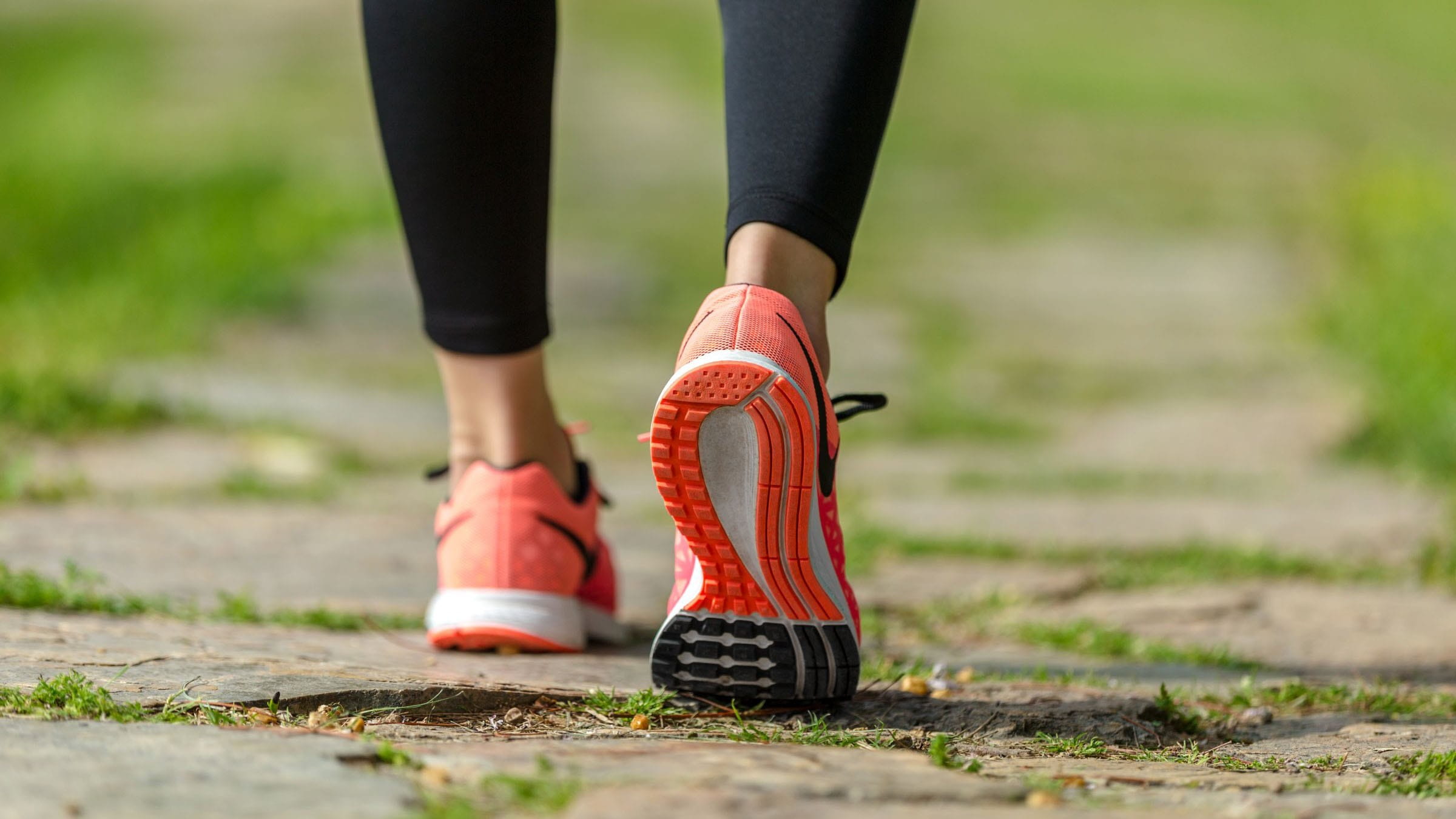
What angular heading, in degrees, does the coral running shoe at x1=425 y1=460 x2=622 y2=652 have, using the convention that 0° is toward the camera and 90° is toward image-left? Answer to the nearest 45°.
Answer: approximately 180°

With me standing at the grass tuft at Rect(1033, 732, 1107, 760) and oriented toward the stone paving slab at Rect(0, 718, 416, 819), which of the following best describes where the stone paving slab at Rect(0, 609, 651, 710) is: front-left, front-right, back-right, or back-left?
front-right

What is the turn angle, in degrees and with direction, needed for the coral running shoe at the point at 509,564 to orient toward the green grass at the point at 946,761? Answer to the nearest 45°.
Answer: approximately 135° to its right

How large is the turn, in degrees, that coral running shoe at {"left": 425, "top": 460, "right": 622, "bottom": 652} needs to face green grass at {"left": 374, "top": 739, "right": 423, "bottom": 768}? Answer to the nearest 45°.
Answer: approximately 180°

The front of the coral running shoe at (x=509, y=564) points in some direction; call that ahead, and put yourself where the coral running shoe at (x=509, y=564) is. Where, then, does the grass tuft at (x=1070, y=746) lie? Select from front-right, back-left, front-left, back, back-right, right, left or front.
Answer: back-right

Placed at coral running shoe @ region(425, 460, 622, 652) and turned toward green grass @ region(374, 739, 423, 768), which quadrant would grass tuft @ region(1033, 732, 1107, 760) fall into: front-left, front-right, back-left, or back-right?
front-left

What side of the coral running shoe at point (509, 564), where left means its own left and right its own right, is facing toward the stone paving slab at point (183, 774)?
back

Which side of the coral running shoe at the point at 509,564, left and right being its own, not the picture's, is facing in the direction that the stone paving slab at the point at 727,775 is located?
back
